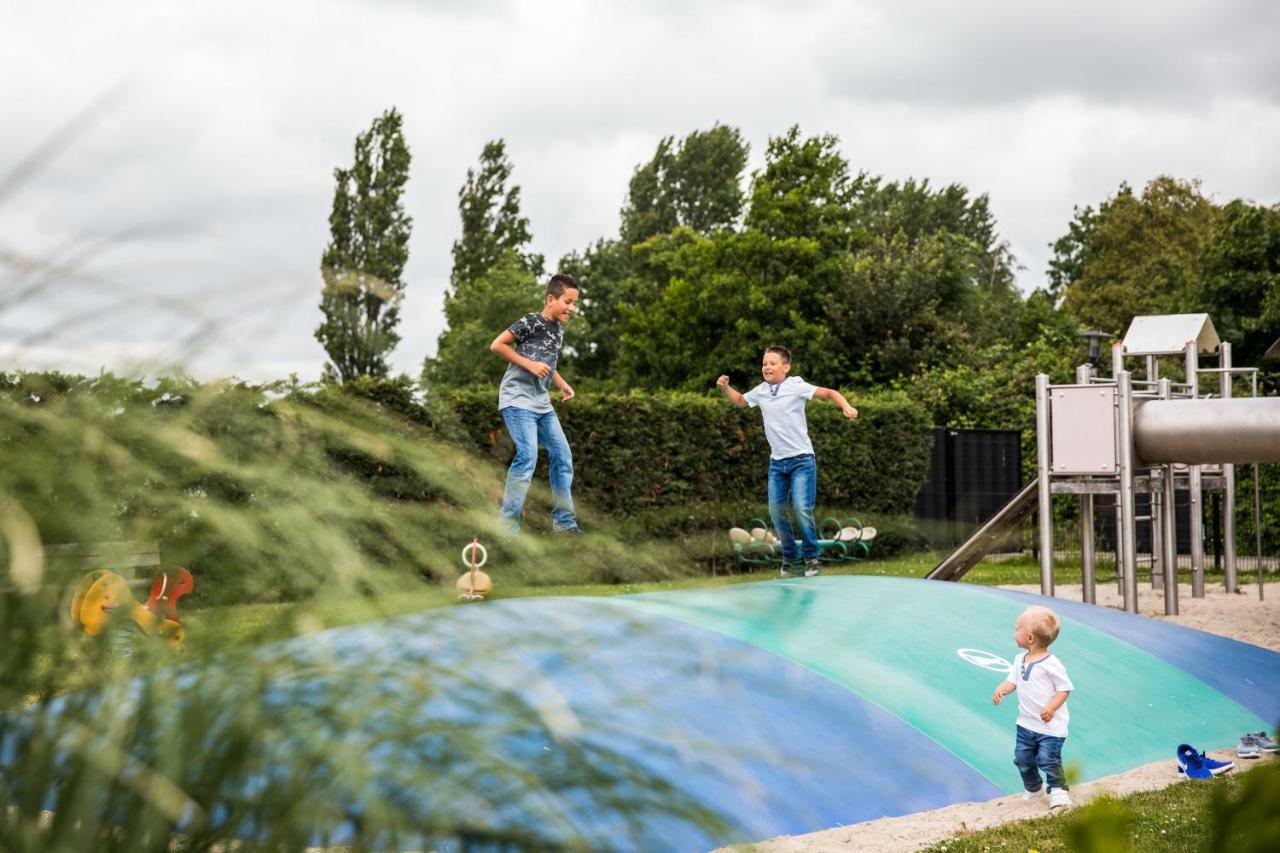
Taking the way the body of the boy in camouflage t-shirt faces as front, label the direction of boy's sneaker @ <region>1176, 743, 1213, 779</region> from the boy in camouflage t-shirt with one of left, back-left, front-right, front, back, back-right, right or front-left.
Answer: front

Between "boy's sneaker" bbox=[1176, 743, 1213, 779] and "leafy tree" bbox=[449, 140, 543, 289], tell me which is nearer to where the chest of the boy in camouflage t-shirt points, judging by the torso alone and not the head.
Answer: the boy's sneaker

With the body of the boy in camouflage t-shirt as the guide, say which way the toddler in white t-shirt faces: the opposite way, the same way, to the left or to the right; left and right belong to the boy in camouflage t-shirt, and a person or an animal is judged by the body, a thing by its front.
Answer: to the right

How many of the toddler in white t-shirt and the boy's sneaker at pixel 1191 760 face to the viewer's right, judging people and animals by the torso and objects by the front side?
1

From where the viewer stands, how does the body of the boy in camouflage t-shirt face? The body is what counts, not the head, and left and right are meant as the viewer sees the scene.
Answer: facing the viewer and to the right of the viewer

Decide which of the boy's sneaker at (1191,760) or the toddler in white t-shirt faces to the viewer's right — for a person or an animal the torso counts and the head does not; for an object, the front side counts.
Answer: the boy's sneaker

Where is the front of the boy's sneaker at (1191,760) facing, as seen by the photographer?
facing to the right of the viewer

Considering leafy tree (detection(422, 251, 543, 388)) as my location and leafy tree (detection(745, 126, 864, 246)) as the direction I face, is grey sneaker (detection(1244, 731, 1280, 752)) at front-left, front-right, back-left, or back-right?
front-right

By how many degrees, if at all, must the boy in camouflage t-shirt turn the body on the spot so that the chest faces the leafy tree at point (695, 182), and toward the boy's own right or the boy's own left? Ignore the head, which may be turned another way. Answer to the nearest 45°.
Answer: approximately 135° to the boy's own left

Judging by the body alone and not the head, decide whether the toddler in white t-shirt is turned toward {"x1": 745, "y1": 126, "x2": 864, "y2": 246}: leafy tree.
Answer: no

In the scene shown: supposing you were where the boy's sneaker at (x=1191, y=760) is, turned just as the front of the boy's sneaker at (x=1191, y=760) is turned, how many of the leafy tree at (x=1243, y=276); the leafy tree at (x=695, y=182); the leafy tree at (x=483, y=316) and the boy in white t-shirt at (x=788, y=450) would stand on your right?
0

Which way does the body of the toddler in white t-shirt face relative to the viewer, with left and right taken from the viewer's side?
facing the viewer and to the left of the viewer

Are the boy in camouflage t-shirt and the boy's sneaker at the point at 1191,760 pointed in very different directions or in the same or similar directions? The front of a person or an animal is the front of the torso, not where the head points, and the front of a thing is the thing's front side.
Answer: same or similar directions

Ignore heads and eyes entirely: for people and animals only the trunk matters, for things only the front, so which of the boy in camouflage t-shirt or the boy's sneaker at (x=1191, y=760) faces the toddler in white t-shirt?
the boy in camouflage t-shirt
